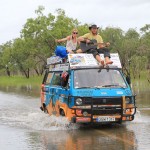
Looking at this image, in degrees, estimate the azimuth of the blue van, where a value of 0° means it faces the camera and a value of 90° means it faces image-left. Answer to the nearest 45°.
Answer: approximately 315°
